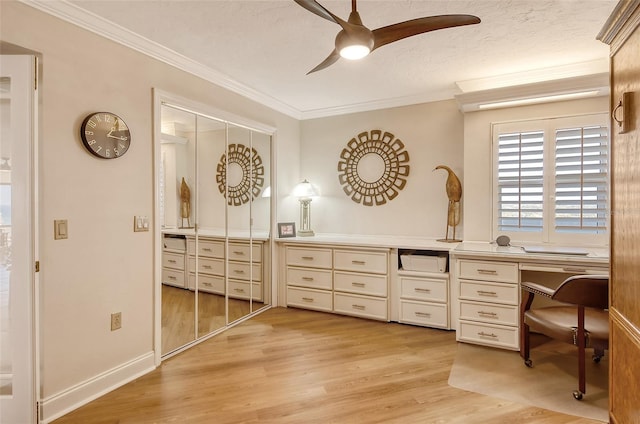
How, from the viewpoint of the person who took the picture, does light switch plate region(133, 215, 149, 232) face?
facing the viewer and to the right of the viewer

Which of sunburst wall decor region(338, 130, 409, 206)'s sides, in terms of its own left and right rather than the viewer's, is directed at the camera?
front

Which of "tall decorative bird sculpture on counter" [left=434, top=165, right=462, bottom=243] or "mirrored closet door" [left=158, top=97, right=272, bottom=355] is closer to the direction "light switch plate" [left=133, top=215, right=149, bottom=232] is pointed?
the tall decorative bird sculpture on counter

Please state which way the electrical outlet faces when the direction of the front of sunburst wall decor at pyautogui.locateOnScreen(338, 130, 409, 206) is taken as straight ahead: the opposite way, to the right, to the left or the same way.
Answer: to the left

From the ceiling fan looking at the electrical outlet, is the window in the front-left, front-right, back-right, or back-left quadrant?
back-right

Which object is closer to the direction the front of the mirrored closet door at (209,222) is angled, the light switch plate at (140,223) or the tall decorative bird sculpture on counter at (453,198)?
the tall decorative bird sculpture on counter

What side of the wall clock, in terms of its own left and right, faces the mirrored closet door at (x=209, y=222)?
left

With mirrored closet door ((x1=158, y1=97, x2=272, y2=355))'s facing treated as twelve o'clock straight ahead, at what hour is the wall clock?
The wall clock is roughly at 3 o'clock from the mirrored closet door.

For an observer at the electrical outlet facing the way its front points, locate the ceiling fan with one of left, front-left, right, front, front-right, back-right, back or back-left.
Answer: front

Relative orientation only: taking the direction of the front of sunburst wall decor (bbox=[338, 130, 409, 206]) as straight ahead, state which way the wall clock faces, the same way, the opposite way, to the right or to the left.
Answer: to the left

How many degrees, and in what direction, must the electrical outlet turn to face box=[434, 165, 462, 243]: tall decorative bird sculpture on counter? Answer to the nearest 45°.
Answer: approximately 45° to its left

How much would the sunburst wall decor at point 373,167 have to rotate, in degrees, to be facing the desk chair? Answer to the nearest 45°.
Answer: approximately 45° to its left

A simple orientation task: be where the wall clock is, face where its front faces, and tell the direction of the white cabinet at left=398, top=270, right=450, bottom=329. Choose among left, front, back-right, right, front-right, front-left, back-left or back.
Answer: front-left

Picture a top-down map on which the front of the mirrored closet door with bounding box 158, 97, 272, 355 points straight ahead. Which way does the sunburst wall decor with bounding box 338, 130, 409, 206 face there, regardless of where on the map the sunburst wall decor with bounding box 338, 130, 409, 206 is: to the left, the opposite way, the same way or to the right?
to the right

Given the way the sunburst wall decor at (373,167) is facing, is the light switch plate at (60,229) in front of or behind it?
in front
